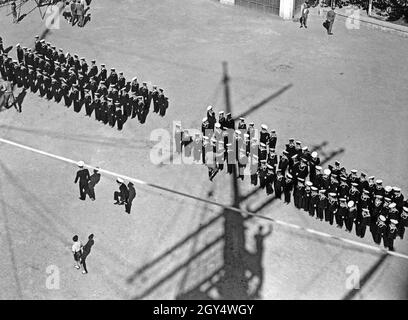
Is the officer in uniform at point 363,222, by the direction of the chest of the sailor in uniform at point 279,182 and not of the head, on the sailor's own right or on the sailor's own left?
on the sailor's own left

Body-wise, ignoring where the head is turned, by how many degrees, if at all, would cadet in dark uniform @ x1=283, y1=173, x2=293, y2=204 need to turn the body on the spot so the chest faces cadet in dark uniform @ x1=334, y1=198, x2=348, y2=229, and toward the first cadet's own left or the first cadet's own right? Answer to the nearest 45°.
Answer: approximately 90° to the first cadet's own left

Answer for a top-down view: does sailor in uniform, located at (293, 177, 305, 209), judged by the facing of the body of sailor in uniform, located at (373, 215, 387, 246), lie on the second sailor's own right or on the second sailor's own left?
on the second sailor's own right

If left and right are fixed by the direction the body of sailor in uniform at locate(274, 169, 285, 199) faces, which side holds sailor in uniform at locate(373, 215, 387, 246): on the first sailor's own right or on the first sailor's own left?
on the first sailor's own left

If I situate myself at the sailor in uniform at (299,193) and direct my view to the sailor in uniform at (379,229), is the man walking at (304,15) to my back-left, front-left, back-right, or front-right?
back-left

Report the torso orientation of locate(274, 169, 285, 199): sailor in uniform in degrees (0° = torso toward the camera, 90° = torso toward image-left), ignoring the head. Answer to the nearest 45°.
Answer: approximately 45°
